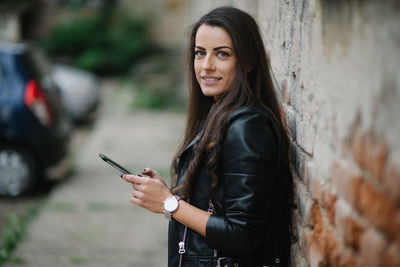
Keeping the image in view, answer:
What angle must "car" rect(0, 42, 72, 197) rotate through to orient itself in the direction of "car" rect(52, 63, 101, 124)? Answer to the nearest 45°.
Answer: approximately 45° to its right

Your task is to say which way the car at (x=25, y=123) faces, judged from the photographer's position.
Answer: facing away from the viewer and to the left of the viewer

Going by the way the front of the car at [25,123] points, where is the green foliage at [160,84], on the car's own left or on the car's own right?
on the car's own right

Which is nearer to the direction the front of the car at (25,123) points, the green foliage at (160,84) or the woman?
the green foliage

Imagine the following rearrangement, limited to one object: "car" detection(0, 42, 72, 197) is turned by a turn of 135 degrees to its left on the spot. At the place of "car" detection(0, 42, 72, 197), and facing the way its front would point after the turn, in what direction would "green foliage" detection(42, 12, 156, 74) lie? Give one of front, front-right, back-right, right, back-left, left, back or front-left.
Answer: back
